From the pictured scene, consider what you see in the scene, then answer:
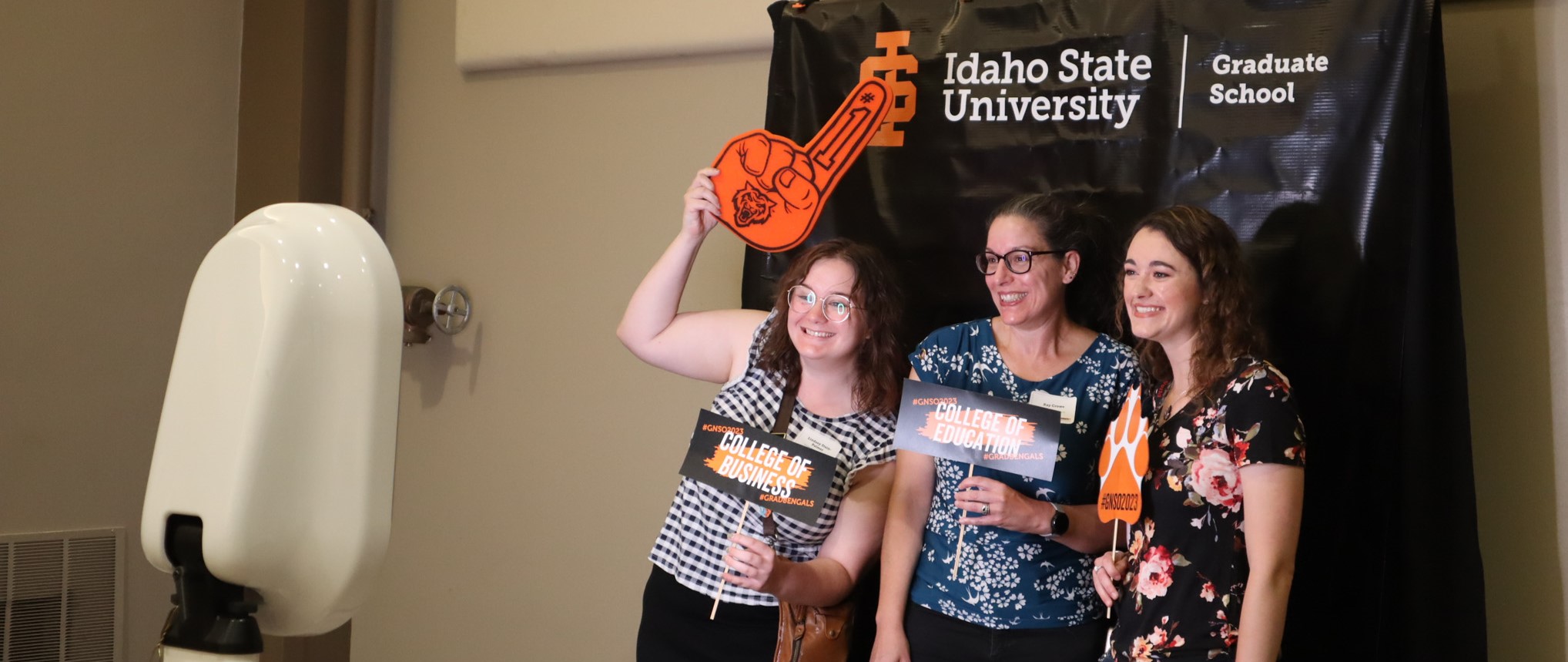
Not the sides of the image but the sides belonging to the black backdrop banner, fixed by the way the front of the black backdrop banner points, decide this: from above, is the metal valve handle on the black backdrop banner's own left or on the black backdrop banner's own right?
on the black backdrop banner's own right

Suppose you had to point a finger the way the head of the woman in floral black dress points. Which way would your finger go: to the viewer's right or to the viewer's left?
to the viewer's left

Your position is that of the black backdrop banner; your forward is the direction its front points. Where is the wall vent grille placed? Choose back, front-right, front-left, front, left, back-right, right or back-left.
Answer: right

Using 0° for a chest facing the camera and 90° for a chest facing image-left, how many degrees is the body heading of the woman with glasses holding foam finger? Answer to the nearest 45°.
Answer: approximately 45°

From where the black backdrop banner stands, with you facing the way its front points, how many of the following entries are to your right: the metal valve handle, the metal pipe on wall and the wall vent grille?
3

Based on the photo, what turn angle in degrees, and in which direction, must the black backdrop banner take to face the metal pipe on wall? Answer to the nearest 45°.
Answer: approximately 90° to its right

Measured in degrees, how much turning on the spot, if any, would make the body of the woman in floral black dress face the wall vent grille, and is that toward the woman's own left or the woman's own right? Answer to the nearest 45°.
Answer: approximately 45° to the woman's own right

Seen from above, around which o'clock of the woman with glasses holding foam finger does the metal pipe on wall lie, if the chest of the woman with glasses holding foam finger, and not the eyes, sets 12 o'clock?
The metal pipe on wall is roughly at 3 o'clock from the woman with glasses holding foam finger.
